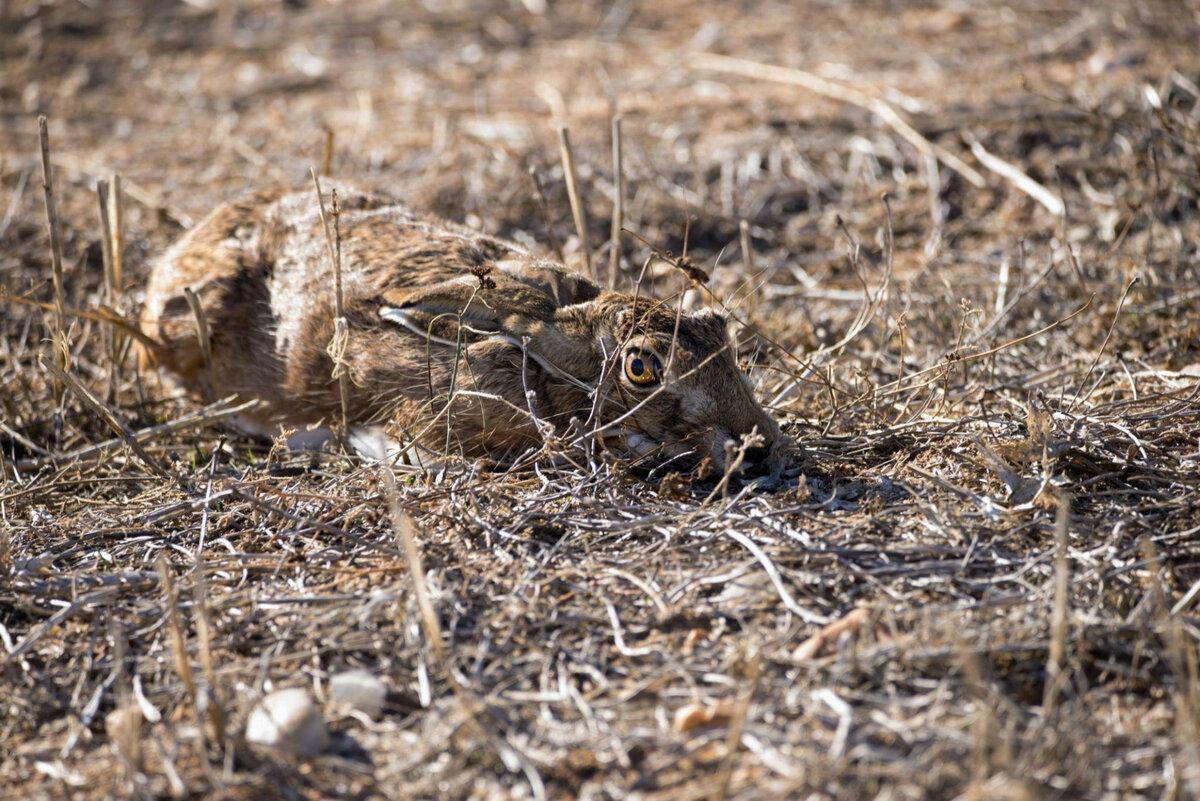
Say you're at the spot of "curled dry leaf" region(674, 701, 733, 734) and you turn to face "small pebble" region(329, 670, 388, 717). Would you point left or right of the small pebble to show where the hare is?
right

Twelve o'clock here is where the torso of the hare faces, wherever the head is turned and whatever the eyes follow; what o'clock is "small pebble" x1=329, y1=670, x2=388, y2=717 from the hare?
The small pebble is roughly at 3 o'clock from the hare.

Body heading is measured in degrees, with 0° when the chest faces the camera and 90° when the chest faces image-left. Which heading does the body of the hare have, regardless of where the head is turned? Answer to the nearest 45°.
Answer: approximately 270°

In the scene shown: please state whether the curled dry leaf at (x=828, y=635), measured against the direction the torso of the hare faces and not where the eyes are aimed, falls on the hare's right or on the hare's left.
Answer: on the hare's right

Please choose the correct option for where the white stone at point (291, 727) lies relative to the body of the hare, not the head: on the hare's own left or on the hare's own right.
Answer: on the hare's own right
